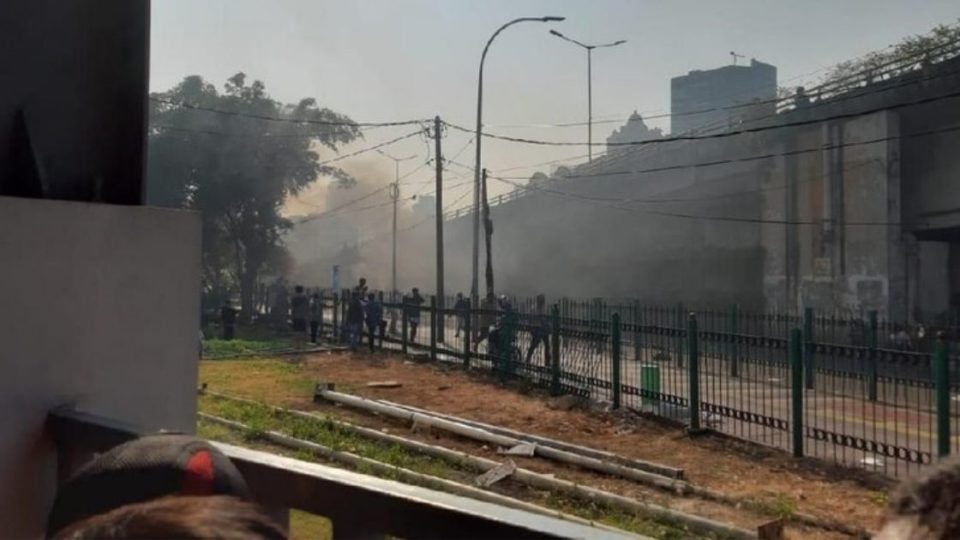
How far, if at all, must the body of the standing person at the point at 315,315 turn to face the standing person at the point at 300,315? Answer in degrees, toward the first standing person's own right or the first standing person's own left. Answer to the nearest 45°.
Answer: approximately 135° to the first standing person's own left

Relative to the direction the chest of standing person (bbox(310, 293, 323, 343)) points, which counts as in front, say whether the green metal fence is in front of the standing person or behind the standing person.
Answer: behind

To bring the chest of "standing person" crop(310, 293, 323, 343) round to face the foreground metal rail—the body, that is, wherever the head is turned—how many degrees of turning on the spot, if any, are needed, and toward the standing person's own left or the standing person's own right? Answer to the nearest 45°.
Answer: approximately 180°

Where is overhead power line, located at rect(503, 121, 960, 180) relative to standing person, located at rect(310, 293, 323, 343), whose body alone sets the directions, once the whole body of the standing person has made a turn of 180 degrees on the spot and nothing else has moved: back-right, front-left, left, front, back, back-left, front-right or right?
left

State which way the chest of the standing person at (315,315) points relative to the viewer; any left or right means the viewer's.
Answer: facing away from the viewer

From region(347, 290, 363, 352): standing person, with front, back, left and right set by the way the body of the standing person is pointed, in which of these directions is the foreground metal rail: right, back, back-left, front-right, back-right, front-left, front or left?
back

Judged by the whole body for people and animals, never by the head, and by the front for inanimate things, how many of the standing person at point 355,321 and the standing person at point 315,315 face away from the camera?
2

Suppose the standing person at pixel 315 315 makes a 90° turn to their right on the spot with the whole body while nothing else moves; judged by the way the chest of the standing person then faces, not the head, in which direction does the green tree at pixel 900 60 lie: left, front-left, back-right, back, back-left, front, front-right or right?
front

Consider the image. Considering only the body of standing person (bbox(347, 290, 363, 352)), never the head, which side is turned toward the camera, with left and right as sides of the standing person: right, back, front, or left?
back

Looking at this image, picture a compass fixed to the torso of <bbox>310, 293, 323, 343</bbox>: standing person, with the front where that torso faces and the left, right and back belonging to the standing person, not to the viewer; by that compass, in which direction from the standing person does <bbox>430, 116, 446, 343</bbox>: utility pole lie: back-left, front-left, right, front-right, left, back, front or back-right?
right
